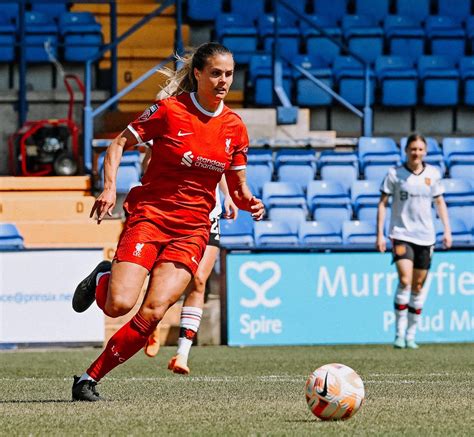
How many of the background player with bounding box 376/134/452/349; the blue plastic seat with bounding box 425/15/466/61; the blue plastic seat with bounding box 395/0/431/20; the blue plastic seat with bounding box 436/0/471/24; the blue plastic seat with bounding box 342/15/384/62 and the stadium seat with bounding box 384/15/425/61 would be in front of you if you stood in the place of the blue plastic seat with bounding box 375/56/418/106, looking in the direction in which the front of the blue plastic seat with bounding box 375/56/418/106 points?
1

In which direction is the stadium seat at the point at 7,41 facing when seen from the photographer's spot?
facing the viewer

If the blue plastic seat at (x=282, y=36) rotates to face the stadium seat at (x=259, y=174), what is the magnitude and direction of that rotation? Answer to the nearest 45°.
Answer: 0° — it already faces it

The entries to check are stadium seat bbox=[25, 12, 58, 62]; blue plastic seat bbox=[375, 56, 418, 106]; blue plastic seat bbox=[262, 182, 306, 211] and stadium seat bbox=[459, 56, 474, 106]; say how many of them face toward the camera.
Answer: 4

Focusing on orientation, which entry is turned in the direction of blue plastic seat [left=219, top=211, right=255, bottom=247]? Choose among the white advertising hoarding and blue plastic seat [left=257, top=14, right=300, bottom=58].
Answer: blue plastic seat [left=257, top=14, right=300, bottom=58]

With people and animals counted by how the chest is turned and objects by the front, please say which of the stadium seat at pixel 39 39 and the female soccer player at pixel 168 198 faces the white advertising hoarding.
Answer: the stadium seat

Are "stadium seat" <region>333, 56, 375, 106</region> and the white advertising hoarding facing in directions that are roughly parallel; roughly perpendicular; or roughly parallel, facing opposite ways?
roughly parallel

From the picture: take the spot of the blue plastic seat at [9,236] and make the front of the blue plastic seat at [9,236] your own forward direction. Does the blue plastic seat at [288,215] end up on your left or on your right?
on your left

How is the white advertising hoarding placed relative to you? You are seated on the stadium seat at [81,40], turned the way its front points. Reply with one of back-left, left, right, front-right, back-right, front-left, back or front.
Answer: front

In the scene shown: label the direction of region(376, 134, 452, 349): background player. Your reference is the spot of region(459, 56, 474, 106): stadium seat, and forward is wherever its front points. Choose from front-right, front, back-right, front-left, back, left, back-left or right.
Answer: front

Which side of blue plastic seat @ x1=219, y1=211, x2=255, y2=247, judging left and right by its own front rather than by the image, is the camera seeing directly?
front

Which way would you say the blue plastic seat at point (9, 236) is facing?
toward the camera

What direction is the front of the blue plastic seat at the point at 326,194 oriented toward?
toward the camera

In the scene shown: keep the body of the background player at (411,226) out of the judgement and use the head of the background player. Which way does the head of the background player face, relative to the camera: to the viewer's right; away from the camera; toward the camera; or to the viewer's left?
toward the camera

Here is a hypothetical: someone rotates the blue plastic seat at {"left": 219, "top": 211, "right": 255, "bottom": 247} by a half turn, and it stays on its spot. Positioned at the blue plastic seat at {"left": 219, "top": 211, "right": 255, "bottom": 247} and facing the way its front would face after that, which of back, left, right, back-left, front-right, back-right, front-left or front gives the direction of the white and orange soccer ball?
back

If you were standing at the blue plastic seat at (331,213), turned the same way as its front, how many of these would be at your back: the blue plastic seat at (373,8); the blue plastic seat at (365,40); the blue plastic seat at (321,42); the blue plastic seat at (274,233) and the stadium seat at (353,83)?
4

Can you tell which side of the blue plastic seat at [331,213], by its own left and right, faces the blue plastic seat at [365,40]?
back
